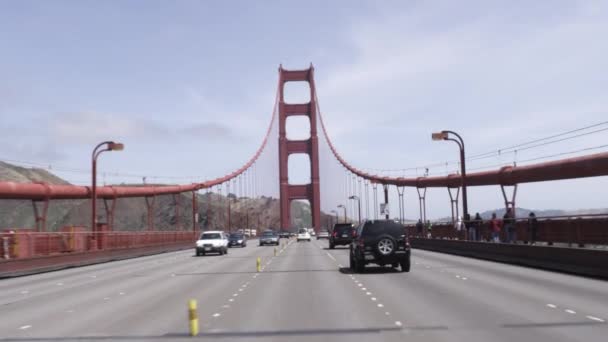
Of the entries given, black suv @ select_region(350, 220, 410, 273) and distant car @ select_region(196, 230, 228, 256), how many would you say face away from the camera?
1

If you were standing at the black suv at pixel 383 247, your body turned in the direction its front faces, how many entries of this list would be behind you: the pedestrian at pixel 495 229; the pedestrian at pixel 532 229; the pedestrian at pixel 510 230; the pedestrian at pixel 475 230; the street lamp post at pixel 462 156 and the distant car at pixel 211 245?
0

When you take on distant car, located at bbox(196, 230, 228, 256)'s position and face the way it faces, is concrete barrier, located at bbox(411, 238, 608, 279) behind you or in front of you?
in front

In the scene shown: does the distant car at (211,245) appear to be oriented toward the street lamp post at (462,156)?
no

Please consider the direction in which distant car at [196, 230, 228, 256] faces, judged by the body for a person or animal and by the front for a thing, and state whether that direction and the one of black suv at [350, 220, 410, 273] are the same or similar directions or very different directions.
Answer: very different directions

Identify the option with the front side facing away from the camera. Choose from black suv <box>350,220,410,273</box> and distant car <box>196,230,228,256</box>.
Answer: the black suv

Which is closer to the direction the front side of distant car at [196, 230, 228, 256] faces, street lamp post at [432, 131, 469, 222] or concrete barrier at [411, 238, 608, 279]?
the concrete barrier

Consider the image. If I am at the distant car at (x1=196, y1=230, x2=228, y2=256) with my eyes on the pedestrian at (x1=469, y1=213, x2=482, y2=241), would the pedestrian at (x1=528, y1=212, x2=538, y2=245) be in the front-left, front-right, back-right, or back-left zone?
front-right

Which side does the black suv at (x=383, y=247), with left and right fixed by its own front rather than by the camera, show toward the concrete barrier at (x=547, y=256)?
right

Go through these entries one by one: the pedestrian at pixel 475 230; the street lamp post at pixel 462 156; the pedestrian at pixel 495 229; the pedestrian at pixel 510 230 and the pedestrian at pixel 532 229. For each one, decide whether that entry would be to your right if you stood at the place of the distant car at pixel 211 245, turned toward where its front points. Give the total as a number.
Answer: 0

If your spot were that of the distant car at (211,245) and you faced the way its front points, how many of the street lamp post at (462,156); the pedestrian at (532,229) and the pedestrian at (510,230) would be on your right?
0

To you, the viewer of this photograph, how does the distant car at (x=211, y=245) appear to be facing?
facing the viewer

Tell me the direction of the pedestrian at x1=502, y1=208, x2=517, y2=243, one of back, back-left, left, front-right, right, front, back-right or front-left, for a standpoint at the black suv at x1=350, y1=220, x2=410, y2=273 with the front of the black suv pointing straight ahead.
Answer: front-right

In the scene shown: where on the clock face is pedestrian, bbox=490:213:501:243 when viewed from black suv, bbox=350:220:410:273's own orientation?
The pedestrian is roughly at 1 o'clock from the black suv.

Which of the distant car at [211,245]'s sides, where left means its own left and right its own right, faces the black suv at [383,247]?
front

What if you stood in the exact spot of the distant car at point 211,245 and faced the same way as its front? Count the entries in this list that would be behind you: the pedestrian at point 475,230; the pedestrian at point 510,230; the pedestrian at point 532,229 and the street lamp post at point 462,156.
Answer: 0

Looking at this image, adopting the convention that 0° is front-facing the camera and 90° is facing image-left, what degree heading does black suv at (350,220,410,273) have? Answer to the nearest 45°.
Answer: approximately 180°

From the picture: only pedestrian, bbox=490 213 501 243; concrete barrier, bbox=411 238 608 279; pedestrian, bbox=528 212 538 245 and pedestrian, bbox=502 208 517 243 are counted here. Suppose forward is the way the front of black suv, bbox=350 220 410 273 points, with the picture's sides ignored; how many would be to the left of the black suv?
0

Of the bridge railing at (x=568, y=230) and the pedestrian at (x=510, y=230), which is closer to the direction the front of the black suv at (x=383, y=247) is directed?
the pedestrian

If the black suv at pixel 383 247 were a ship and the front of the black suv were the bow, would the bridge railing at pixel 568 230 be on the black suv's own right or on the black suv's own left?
on the black suv's own right
